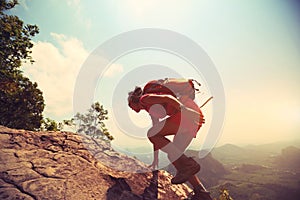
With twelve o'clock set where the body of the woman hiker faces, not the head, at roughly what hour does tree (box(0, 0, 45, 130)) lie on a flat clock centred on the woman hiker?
The tree is roughly at 1 o'clock from the woman hiker.

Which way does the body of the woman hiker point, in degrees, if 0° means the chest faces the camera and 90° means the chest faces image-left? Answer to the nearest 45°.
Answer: approximately 90°
